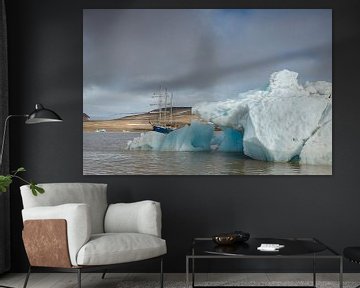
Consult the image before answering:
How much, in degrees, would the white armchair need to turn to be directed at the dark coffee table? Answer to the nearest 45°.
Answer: approximately 45° to its left

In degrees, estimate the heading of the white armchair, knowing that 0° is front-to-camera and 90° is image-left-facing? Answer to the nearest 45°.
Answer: approximately 315°

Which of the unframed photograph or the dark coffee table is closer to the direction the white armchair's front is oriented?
the dark coffee table

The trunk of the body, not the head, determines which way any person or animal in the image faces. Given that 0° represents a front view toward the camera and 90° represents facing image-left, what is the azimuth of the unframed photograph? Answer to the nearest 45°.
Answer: approximately 0°

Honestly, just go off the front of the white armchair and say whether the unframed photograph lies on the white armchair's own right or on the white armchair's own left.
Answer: on the white armchair's own left
